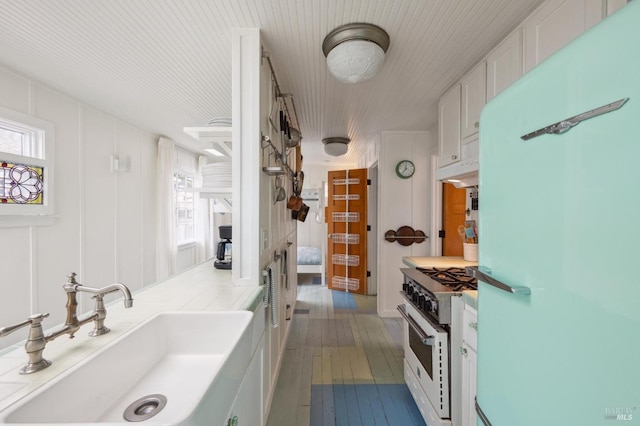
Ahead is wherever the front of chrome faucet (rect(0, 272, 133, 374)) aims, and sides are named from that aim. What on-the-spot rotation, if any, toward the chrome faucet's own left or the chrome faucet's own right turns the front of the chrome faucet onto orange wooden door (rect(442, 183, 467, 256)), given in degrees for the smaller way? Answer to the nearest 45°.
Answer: approximately 45° to the chrome faucet's own left

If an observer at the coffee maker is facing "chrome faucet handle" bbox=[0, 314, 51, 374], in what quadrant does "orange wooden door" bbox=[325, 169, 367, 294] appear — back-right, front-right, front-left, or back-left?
back-left

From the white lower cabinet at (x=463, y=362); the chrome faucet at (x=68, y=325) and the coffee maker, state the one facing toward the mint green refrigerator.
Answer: the chrome faucet

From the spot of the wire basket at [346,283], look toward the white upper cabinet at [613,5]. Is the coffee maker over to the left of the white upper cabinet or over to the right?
right

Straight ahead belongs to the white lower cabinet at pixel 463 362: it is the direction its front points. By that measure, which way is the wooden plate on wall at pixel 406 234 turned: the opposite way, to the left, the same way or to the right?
to the left

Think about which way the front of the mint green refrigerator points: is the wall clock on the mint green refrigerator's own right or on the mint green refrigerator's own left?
on the mint green refrigerator's own right

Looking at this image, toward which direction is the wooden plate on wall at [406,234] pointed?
toward the camera

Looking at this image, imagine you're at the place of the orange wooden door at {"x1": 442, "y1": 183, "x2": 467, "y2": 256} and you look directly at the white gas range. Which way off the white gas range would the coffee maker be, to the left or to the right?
right

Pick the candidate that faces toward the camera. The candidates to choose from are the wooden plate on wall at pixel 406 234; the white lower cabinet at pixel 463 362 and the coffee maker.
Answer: the wooden plate on wall

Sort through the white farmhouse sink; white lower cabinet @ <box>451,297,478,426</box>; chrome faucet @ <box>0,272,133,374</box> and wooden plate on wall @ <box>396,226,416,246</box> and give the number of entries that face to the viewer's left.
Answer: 1

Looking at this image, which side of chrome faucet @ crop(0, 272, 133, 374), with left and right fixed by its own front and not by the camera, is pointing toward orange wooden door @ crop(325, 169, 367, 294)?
left

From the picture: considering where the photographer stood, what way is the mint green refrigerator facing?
facing the viewer and to the left of the viewer

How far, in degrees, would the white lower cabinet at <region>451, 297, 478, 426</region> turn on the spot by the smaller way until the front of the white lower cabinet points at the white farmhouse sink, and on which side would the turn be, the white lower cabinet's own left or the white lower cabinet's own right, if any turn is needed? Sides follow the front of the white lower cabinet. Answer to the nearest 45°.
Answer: approximately 45° to the white lower cabinet's own left

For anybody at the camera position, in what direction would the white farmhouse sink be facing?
facing the viewer and to the right of the viewer

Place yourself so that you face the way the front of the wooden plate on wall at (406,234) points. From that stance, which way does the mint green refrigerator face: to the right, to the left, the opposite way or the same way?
to the right

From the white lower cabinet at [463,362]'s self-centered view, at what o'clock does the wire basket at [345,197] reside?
The wire basket is roughly at 2 o'clock from the white lower cabinet.

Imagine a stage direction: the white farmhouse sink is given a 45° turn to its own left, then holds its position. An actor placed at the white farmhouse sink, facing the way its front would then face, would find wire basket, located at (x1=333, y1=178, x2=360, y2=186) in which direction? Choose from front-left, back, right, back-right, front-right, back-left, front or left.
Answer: front-left
